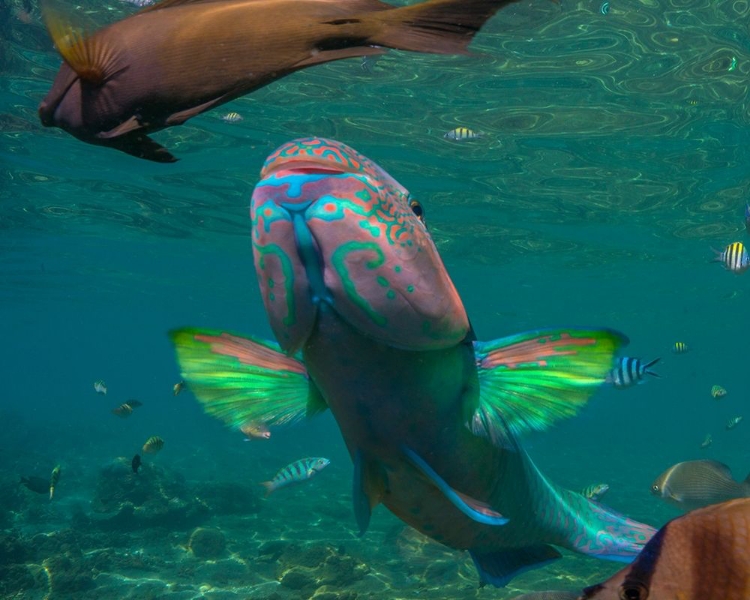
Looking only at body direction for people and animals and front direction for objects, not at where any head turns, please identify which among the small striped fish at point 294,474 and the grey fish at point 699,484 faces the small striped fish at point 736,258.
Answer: the small striped fish at point 294,474

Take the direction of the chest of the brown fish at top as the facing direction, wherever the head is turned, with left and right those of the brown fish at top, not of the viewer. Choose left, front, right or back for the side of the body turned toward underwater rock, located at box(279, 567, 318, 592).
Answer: right

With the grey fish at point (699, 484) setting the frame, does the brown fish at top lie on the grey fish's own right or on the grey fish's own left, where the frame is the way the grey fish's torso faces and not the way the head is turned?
on the grey fish's own left

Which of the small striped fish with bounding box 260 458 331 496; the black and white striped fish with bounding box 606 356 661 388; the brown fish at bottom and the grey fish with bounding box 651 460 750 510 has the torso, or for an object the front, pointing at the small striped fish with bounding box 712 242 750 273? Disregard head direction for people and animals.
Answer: the small striped fish with bounding box 260 458 331 496

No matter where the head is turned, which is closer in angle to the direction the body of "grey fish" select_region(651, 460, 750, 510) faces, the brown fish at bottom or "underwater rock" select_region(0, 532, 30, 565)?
the underwater rock

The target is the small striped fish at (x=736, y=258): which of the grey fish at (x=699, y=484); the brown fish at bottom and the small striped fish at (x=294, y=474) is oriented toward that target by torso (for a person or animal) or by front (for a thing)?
the small striped fish at (x=294, y=474)

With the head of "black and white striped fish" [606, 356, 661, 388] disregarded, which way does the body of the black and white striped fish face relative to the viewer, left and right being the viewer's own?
facing to the left of the viewer

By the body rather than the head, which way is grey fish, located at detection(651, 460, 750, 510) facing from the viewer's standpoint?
to the viewer's left
